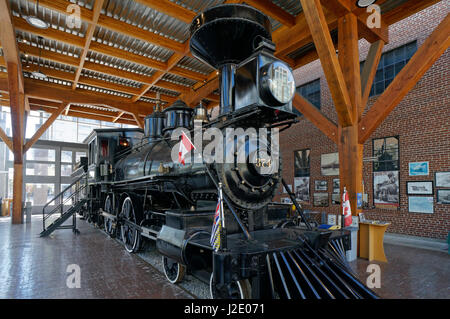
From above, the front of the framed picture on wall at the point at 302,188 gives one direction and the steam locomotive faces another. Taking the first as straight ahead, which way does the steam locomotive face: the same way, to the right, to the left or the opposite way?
to the left

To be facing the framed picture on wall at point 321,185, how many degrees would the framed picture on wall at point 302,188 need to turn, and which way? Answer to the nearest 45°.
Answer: approximately 90° to its left

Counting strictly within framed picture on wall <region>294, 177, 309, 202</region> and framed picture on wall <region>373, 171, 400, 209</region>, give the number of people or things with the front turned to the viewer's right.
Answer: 0

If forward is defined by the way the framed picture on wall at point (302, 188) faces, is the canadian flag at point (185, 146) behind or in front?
in front

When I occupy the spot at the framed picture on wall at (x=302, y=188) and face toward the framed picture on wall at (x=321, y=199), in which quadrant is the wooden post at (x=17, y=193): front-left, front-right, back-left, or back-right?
back-right

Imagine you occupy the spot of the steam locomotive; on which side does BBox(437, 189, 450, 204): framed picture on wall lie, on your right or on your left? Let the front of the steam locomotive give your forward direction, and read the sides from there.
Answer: on your left

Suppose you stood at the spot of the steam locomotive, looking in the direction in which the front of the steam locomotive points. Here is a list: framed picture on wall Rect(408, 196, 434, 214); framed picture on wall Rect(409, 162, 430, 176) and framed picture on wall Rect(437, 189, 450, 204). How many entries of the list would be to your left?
3

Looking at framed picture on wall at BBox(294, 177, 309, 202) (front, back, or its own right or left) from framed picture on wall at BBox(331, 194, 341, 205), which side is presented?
left

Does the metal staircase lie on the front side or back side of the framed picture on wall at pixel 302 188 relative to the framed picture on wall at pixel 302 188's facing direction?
on the front side

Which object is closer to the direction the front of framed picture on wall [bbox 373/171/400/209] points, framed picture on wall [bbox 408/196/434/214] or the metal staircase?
the metal staircase

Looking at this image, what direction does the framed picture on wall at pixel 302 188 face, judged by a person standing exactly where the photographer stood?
facing the viewer and to the left of the viewer

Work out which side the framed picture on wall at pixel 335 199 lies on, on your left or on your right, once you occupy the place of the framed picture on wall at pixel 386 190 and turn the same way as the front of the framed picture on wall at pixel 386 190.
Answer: on your right

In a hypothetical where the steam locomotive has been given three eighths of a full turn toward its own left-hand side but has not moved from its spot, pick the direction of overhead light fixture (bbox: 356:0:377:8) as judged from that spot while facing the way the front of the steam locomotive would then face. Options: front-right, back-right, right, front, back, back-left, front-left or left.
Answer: front-right
